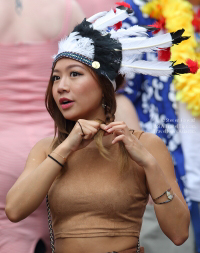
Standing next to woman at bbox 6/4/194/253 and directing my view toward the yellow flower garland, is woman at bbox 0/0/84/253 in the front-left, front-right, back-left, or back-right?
front-left

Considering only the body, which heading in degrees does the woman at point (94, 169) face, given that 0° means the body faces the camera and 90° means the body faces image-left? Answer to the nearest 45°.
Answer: approximately 0°

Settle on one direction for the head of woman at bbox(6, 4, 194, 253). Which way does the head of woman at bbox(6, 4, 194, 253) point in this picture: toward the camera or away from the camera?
toward the camera

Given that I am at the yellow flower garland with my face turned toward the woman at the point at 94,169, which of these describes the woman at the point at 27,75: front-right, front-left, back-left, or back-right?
front-right

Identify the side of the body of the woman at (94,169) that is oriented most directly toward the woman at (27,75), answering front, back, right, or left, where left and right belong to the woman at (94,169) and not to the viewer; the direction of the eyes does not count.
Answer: back

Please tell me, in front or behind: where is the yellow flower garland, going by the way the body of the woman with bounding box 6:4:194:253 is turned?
behind
